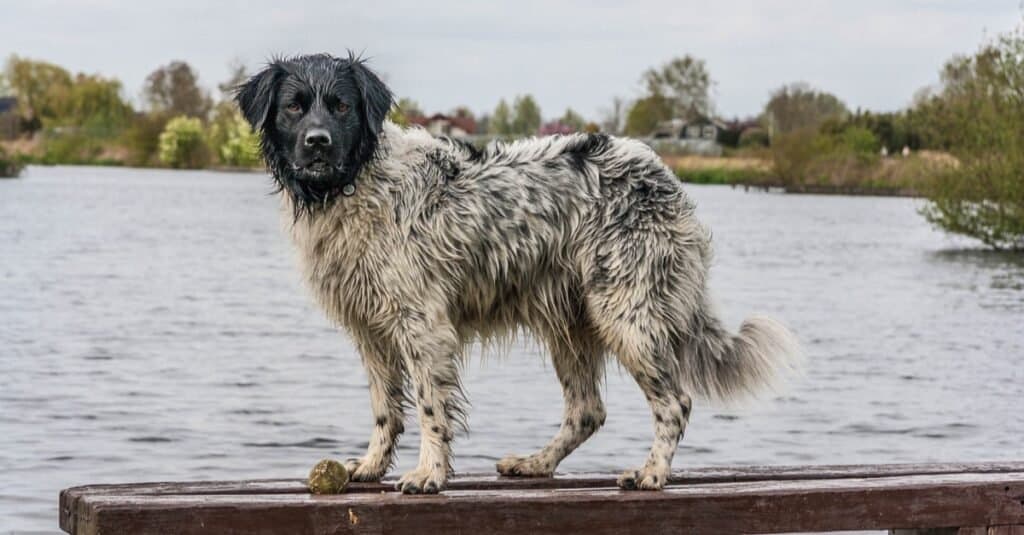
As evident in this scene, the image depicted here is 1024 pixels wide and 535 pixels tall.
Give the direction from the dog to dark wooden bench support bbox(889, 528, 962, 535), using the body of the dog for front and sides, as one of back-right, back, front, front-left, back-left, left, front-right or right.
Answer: back

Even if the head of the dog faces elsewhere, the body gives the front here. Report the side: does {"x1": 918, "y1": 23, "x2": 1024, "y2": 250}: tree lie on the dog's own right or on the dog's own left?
on the dog's own right

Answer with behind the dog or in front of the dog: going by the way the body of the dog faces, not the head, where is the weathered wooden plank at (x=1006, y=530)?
behind

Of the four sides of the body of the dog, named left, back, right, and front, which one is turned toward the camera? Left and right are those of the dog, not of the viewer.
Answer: left
